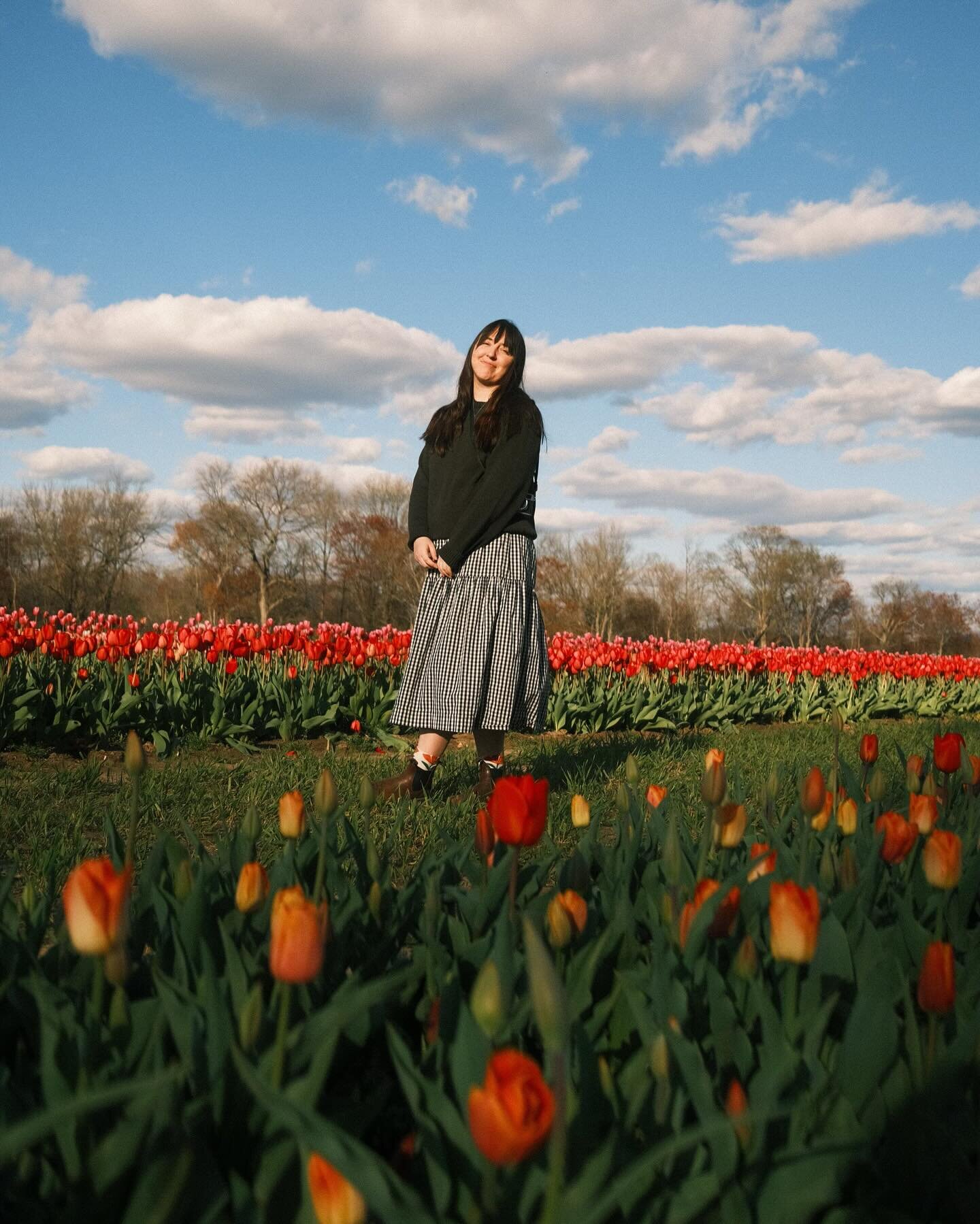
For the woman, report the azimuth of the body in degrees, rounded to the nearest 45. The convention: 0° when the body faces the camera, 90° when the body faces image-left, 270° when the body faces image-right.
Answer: approximately 45°

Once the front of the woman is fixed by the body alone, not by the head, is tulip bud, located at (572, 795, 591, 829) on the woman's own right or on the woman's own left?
on the woman's own left

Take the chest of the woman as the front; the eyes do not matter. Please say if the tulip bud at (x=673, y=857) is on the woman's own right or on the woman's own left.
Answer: on the woman's own left

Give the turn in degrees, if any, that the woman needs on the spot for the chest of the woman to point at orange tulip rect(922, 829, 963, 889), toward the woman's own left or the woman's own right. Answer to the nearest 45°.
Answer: approximately 45° to the woman's own left

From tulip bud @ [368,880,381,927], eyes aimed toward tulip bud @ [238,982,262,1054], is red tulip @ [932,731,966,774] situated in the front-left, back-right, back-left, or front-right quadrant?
back-left

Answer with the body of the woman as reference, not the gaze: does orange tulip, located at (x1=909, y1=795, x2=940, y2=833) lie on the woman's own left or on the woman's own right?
on the woman's own left

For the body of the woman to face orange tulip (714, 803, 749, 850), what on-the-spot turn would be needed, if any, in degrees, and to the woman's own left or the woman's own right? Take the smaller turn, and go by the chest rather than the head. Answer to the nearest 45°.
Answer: approximately 45° to the woman's own left

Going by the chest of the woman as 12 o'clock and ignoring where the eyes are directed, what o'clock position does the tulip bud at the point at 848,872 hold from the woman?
The tulip bud is roughly at 10 o'clock from the woman.

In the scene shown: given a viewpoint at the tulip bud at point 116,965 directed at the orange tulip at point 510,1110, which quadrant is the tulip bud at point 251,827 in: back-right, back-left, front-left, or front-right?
back-left
